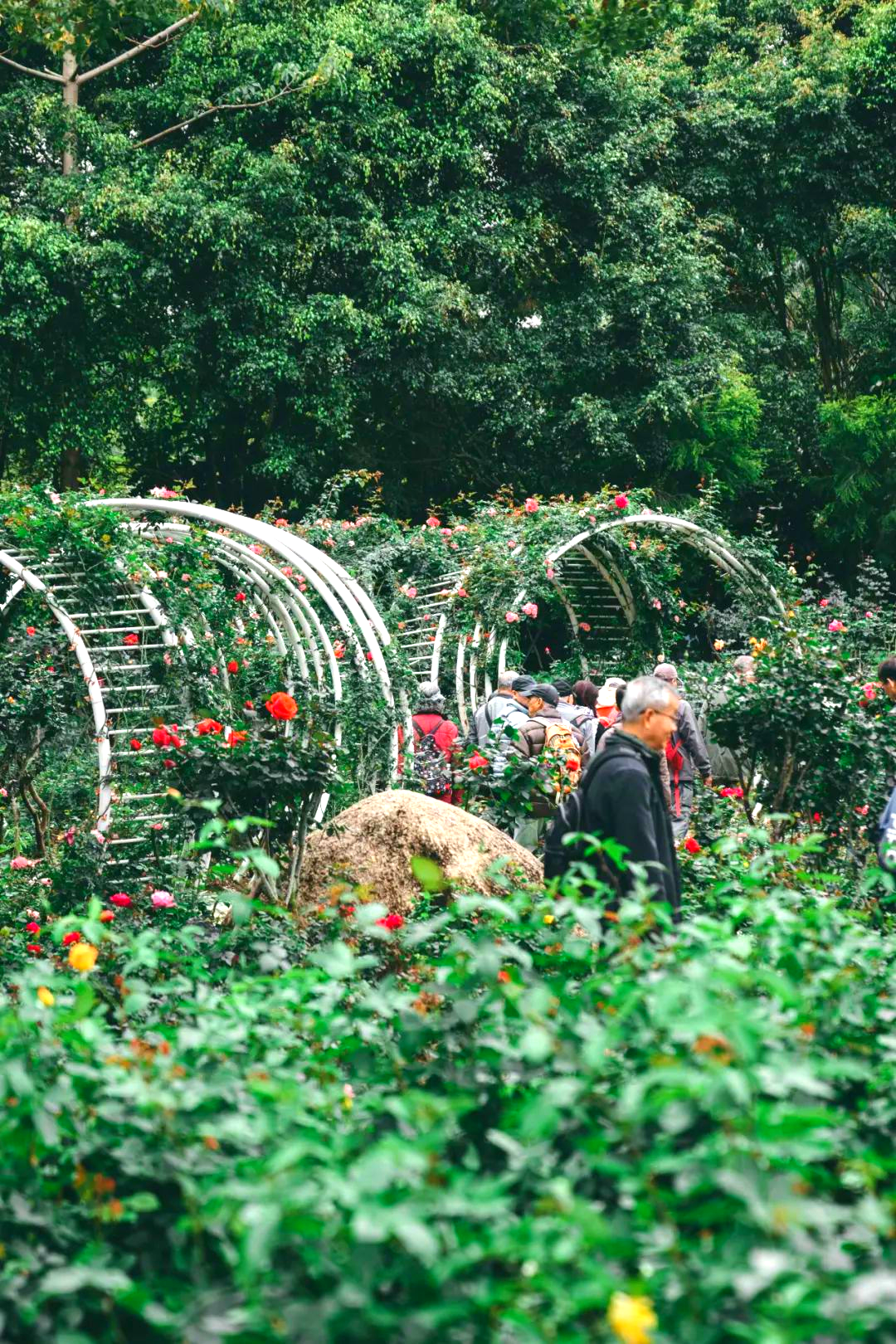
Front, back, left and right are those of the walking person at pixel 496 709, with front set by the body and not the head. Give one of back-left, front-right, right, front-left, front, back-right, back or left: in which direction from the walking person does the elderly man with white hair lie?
back-right

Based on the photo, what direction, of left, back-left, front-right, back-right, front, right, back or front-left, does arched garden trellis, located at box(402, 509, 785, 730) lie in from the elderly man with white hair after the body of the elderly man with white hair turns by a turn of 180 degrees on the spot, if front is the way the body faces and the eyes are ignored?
right

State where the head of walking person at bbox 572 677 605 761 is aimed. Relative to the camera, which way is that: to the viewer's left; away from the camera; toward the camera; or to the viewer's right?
away from the camera

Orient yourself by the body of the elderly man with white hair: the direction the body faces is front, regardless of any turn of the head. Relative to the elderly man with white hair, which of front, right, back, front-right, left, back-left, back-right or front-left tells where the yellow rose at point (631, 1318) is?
right

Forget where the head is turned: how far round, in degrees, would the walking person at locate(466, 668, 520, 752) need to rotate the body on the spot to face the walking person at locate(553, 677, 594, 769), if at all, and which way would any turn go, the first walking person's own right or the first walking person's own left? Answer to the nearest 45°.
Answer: approximately 90° to the first walking person's own right

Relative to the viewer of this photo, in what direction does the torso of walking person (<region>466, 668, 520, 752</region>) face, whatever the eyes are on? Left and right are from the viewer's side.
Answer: facing away from the viewer and to the right of the viewer

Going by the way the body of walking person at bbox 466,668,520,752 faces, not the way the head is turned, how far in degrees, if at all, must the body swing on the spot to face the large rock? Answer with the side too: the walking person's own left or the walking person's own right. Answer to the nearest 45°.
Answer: approximately 135° to the walking person's own right

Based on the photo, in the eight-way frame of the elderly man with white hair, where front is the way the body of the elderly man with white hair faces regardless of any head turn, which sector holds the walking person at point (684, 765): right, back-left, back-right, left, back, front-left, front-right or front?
left

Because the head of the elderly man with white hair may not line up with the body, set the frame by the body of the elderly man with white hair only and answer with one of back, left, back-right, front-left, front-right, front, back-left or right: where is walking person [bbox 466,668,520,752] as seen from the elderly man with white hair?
left

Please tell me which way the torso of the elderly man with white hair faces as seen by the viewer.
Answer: to the viewer's right

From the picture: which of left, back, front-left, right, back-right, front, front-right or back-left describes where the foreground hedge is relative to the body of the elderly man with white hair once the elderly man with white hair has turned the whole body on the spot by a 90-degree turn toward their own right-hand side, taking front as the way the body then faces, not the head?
front

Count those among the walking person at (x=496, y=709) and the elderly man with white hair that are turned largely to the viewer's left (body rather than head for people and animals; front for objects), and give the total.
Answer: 0

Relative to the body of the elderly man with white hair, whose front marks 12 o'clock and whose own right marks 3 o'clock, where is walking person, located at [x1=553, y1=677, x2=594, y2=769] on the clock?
The walking person is roughly at 9 o'clock from the elderly man with white hair.
